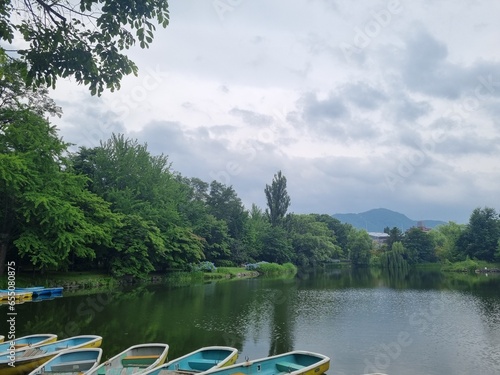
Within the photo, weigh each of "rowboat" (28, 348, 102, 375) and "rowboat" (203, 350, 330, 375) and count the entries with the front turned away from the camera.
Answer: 0

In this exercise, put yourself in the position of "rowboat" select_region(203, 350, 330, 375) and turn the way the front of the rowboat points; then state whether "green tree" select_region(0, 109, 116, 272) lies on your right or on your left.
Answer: on your left
